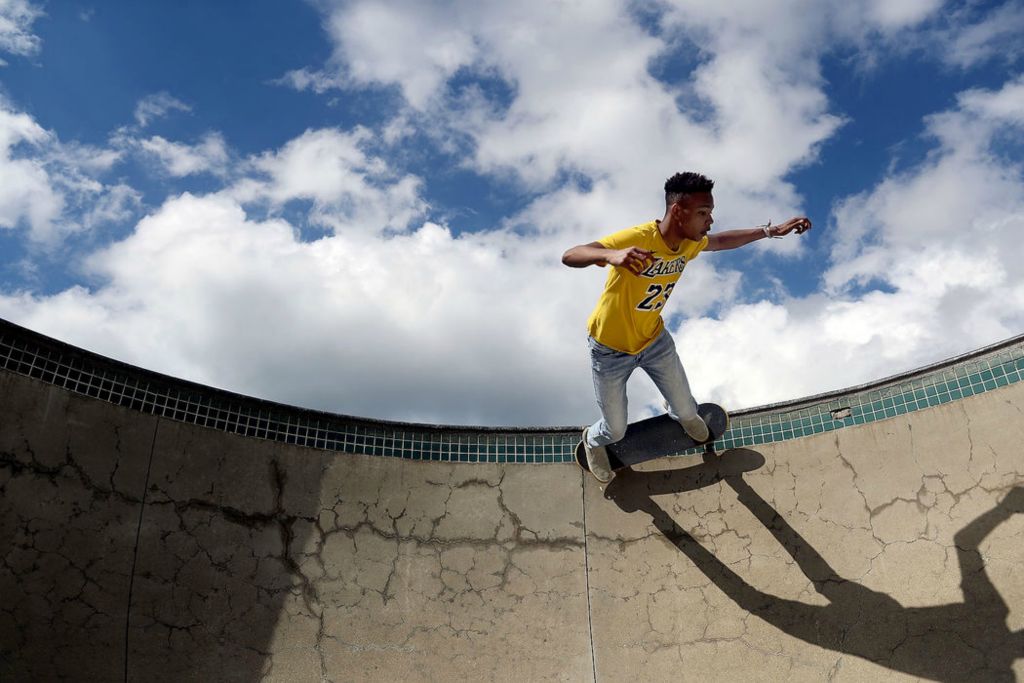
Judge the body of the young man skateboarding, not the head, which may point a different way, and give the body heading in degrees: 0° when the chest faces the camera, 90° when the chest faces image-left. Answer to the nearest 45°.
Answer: approximately 315°
